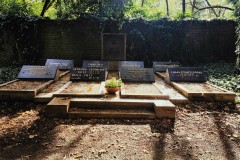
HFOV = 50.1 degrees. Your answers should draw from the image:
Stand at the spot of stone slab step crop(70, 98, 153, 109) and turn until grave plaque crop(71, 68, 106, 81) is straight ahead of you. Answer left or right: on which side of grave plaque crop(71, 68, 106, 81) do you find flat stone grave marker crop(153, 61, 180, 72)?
right

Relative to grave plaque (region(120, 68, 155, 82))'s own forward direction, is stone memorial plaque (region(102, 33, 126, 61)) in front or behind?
behind

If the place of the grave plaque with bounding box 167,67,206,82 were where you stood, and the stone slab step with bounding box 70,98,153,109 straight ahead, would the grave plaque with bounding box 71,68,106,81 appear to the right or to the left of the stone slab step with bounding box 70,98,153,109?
right

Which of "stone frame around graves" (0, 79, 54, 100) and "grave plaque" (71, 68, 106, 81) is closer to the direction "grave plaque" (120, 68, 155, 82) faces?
the stone frame around graves
